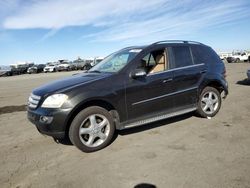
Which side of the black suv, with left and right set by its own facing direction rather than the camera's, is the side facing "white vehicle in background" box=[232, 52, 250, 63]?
back

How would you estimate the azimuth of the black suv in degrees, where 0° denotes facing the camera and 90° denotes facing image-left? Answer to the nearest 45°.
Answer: approximately 45°
